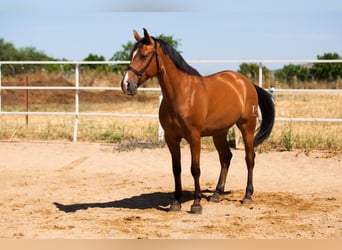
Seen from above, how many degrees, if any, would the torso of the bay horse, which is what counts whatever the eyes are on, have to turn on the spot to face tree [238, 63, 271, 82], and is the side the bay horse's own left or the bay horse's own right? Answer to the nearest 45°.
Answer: approximately 135° to the bay horse's own right

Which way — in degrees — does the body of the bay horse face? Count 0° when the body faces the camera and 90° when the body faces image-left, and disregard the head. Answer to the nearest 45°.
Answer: approximately 45°
